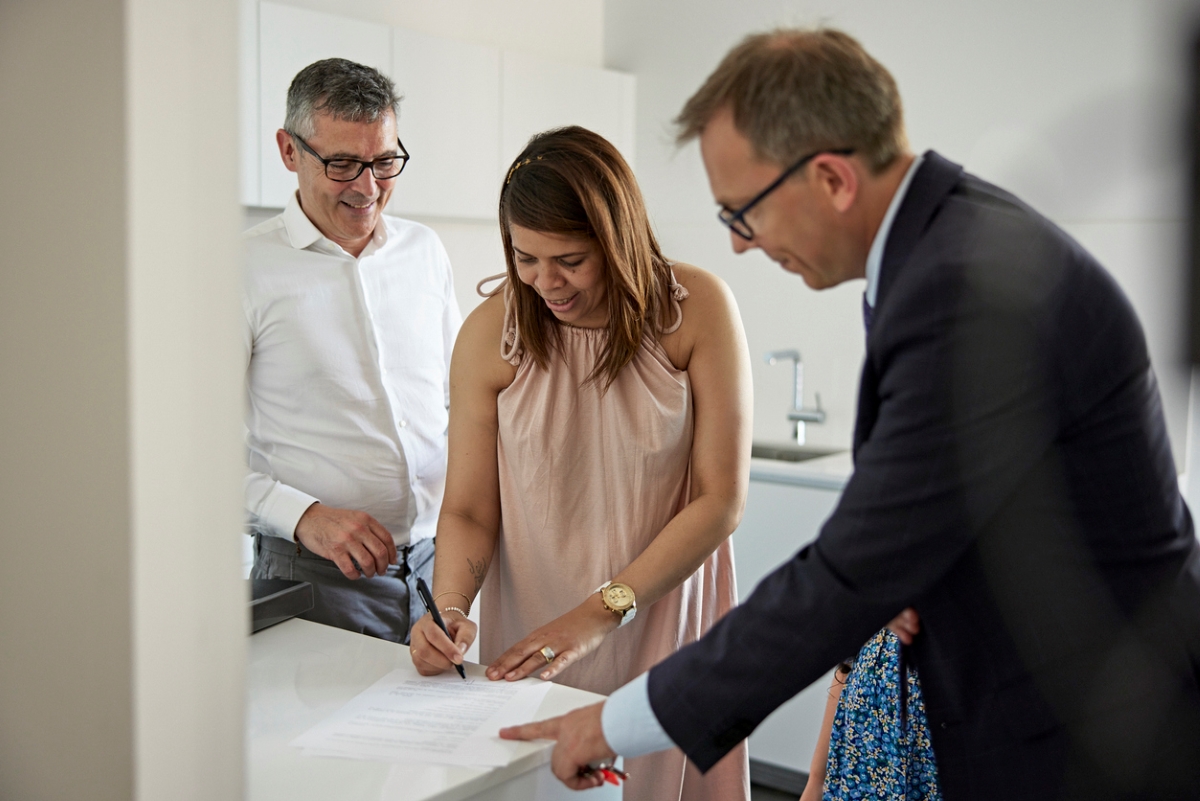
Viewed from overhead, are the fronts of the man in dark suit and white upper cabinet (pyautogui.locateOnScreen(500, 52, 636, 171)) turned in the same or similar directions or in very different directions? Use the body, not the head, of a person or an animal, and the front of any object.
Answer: very different directions

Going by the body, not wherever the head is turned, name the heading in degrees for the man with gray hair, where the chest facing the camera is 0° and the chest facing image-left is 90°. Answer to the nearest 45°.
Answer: approximately 315°

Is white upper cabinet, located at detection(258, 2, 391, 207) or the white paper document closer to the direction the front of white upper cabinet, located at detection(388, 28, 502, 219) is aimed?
the white paper document

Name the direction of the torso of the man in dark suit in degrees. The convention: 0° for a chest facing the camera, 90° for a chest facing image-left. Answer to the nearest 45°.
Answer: approximately 90°

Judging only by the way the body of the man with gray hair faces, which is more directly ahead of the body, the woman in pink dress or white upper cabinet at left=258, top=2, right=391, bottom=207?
the woman in pink dress

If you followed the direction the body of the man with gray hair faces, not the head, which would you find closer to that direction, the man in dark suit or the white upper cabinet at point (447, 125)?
the man in dark suit

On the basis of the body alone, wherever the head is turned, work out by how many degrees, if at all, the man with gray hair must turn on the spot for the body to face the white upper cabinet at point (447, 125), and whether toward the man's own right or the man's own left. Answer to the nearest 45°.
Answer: approximately 135° to the man's own left

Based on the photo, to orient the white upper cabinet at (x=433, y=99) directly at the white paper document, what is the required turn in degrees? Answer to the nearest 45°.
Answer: approximately 45° to its right

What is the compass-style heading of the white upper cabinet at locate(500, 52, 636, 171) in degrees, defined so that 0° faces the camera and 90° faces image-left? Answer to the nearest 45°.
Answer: approximately 315°
